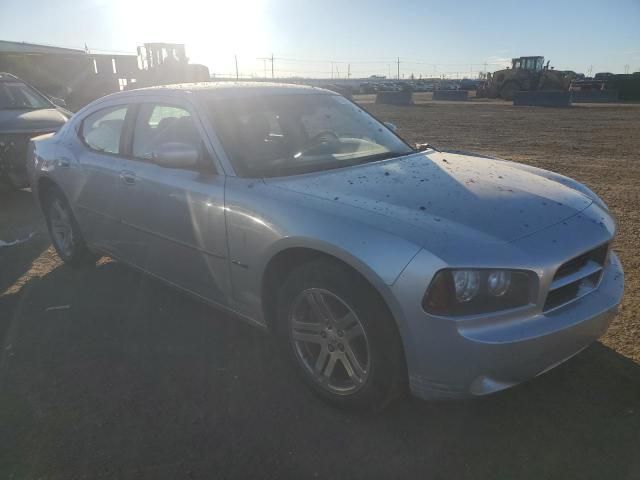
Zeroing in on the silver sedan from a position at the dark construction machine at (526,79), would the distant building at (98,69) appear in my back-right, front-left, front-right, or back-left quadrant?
front-right

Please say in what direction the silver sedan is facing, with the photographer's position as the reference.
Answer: facing the viewer and to the right of the viewer

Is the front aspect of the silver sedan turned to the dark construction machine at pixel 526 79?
no

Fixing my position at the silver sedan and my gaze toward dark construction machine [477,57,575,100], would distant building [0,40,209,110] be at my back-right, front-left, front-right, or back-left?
front-left

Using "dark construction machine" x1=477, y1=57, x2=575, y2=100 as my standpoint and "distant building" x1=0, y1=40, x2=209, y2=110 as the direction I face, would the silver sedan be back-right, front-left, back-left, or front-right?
front-left

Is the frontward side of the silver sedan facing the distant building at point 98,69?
no
